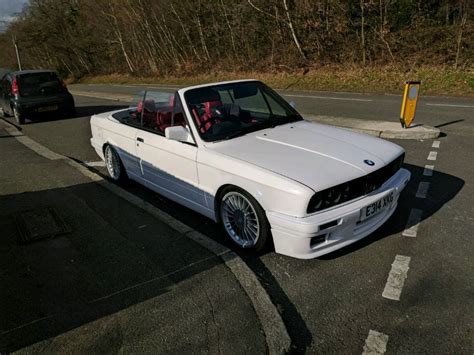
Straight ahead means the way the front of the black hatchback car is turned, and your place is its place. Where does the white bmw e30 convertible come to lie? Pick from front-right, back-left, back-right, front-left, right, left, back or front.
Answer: back-left

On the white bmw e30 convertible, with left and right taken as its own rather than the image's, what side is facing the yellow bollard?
left

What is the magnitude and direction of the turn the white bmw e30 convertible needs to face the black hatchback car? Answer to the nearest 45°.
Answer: approximately 180°

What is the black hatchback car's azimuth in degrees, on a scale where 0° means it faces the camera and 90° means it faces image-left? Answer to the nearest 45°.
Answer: approximately 135°
